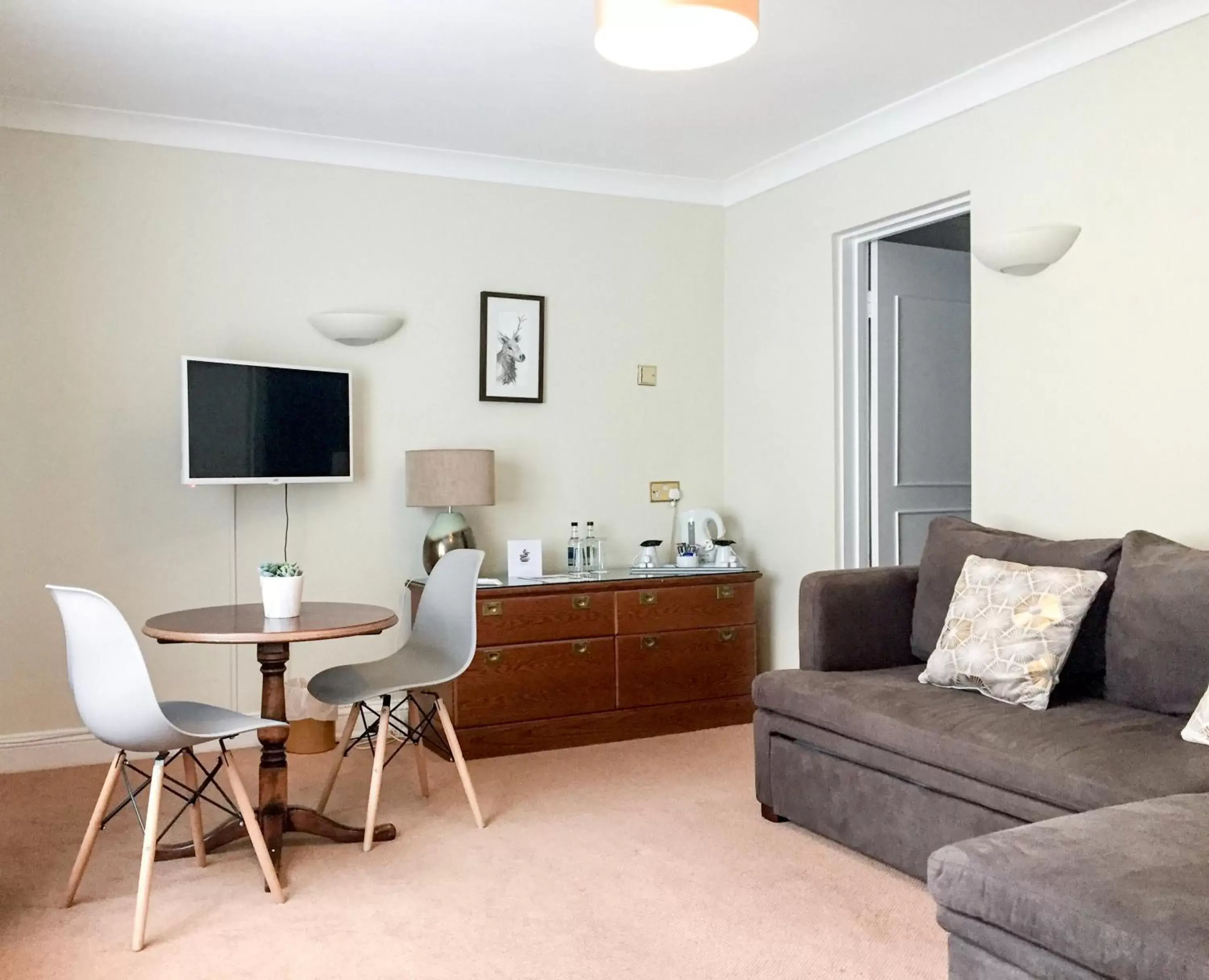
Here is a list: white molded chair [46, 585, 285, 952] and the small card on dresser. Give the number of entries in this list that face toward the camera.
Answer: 1

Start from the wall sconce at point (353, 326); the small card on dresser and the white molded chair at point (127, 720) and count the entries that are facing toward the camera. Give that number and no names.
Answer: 2

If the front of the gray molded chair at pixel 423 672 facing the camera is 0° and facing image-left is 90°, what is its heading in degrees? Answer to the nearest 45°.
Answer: approximately 45°

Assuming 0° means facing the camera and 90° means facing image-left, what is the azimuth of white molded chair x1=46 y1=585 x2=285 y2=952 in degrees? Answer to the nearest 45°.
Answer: approximately 225°
